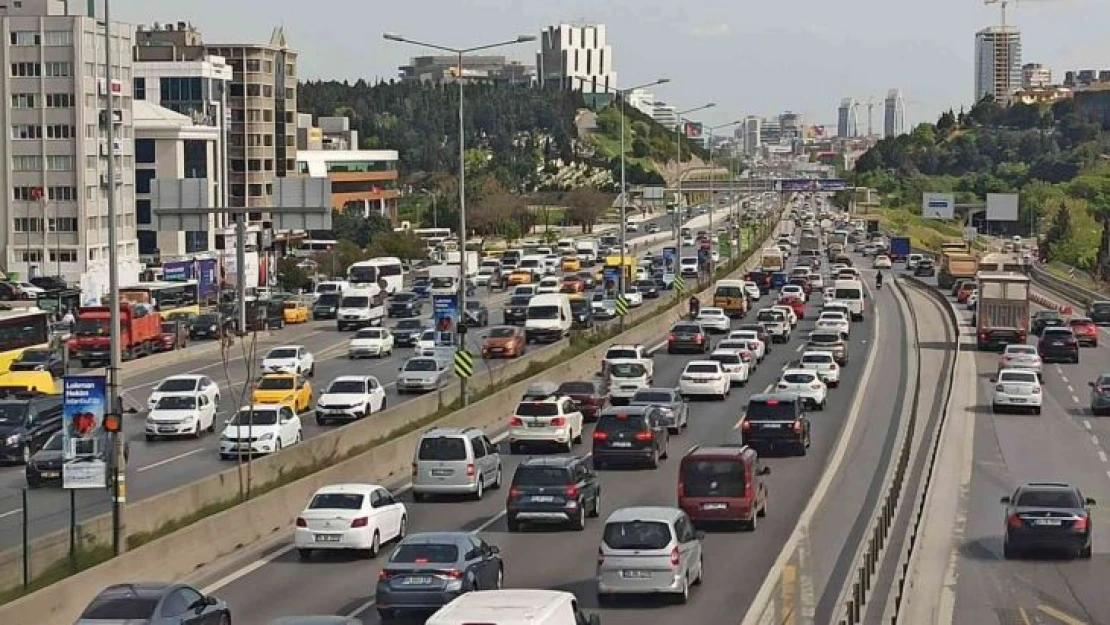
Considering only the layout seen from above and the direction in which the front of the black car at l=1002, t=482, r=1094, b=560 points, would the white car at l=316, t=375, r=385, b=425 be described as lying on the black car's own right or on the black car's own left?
on the black car's own left

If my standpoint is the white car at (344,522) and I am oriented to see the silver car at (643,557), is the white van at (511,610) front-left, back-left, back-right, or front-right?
front-right

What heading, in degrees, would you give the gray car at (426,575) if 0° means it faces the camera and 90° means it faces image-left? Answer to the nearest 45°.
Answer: approximately 225°

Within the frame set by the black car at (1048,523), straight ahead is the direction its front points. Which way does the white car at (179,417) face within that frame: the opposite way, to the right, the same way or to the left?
the opposite way

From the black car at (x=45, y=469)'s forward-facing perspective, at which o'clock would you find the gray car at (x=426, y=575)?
the gray car at (x=426, y=575) is roughly at 10 o'clock from the black car at (x=45, y=469).

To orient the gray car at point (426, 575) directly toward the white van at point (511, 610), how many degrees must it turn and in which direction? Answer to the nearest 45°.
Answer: approximately 135° to its right

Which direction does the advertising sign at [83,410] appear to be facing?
toward the camera

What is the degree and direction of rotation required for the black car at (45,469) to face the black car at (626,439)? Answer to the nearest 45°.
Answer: approximately 135° to its left

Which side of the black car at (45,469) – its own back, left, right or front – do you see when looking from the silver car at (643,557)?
left

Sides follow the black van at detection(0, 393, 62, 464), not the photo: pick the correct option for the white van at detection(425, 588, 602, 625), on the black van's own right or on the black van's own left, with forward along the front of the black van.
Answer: on the black van's own left

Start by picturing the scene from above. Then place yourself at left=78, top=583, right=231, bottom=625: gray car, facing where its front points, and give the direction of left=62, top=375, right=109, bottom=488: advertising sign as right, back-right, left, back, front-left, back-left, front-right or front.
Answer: front-left

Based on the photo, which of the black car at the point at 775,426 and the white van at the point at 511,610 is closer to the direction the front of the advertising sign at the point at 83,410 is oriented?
the white van

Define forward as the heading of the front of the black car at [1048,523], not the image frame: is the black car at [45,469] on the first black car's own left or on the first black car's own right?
on the first black car's own left

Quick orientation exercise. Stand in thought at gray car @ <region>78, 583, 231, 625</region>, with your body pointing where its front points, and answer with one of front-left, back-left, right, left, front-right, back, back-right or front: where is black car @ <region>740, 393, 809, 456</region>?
front

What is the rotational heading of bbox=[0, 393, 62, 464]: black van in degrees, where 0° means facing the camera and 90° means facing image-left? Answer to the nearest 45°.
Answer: approximately 45°

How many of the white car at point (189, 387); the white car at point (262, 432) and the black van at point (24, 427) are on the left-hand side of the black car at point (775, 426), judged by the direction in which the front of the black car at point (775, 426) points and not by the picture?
3

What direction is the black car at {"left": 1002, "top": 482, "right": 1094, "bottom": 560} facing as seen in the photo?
away from the camera
